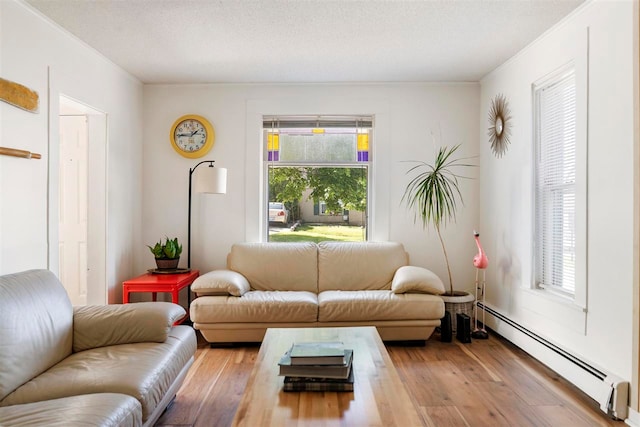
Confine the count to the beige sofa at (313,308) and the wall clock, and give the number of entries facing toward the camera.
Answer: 2

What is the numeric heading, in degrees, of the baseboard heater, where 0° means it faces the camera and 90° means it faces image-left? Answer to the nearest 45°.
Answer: approximately 45°

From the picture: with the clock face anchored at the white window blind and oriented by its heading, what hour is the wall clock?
The wall clock is roughly at 1 o'clock from the white window blind.

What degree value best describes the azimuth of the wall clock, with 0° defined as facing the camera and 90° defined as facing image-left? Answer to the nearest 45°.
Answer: approximately 0°

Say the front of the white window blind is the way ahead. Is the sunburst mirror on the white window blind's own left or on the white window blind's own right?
on the white window blind's own right

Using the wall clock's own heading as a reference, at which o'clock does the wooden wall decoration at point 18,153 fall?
The wooden wall decoration is roughly at 1 o'clock from the wall clock.

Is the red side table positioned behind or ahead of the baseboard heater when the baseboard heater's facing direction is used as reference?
ahead

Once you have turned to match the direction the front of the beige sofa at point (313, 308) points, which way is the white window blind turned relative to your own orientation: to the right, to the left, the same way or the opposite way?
to the right

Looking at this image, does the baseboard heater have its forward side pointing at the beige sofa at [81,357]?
yes

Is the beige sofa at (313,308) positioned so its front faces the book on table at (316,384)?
yes

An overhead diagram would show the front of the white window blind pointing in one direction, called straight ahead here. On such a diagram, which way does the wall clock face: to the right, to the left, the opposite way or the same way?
to the left

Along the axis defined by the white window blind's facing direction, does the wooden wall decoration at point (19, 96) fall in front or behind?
in front

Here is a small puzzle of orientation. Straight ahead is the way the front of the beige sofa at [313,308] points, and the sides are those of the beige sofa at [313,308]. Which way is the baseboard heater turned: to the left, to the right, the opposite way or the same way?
to the right

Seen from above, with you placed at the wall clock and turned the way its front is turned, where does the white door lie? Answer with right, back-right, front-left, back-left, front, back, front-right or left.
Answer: right
